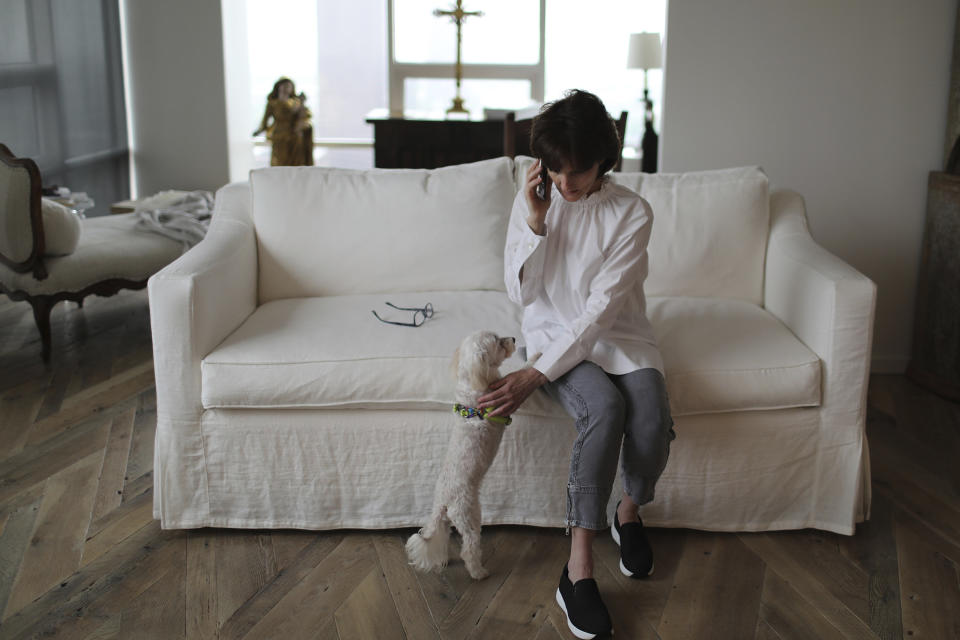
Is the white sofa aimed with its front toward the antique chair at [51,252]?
no

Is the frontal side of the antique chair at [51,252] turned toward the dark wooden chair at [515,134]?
no

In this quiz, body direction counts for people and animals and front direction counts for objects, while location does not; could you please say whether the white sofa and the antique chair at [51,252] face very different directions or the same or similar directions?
very different directions

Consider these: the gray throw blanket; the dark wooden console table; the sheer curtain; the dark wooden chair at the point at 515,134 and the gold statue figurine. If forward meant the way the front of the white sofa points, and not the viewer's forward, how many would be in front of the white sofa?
0

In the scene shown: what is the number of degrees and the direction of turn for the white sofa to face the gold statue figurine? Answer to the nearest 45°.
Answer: approximately 180°

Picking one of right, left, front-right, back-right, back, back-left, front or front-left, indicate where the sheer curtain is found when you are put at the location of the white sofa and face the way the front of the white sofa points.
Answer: back-right

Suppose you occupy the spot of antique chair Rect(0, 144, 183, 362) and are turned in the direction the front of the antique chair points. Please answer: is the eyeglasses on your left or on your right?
on your right

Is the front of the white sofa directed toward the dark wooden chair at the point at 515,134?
no

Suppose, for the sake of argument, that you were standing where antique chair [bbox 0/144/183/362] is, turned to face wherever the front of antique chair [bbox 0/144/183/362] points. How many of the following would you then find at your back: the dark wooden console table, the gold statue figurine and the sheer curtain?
0

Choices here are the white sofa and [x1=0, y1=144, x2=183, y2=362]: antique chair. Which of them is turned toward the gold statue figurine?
the antique chair

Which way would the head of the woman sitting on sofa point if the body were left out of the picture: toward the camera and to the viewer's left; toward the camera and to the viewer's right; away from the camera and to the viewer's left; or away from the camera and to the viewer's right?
toward the camera and to the viewer's left

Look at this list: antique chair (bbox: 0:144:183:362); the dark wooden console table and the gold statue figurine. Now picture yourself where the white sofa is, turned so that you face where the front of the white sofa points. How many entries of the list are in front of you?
0

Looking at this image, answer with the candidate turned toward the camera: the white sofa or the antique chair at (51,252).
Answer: the white sofa

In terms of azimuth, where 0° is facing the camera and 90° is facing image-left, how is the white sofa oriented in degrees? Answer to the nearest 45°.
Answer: approximately 0°
